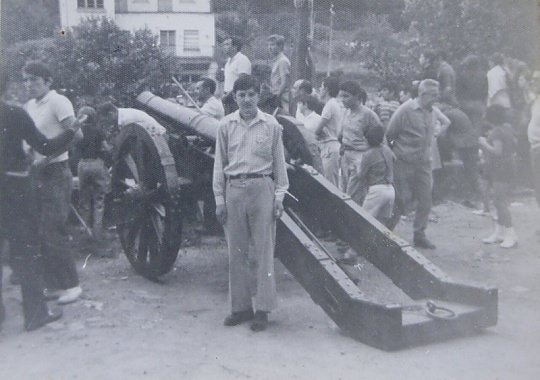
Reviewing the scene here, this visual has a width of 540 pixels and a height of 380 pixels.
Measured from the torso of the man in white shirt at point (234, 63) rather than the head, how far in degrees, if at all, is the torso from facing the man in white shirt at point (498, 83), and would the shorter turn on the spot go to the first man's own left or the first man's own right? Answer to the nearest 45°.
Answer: approximately 135° to the first man's own left

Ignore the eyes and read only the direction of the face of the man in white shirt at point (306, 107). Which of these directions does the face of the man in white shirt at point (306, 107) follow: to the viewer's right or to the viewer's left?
to the viewer's left

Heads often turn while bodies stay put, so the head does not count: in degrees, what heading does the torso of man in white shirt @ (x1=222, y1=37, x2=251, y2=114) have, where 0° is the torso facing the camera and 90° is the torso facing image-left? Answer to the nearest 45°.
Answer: approximately 45°

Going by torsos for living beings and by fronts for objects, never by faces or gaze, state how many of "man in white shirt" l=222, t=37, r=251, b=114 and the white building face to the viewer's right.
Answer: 0
